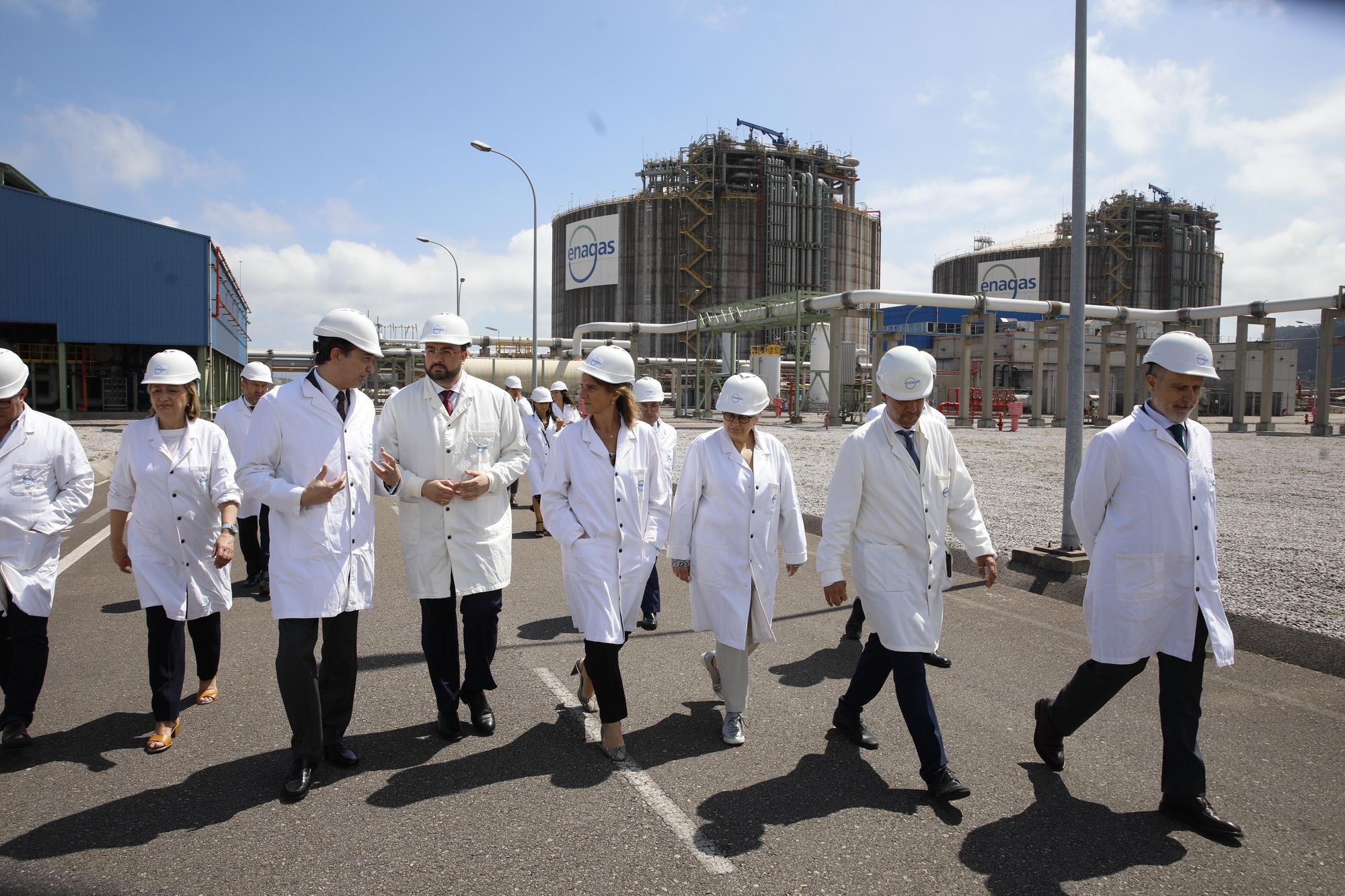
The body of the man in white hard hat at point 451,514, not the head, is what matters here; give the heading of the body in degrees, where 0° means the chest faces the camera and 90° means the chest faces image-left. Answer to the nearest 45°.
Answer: approximately 0°

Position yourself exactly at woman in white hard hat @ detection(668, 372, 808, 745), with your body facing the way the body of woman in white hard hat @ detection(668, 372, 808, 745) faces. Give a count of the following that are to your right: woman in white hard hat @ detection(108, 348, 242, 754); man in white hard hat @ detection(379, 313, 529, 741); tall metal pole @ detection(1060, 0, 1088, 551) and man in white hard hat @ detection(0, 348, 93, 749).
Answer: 3

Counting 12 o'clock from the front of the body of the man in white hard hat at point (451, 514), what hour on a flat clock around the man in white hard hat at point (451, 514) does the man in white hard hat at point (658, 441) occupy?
the man in white hard hat at point (658, 441) is roughly at 7 o'clock from the man in white hard hat at point (451, 514).

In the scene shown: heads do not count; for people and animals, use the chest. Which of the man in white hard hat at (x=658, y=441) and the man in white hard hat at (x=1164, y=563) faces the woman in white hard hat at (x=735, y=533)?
the man in white hard hat at (x=658, y=441)

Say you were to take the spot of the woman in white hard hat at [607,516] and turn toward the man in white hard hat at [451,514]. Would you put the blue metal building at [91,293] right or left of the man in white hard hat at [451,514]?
right

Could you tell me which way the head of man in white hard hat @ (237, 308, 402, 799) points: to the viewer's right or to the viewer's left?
to the viewer's right

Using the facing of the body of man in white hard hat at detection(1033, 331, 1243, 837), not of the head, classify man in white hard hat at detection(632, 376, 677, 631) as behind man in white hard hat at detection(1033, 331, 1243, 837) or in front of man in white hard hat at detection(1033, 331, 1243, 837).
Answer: behind

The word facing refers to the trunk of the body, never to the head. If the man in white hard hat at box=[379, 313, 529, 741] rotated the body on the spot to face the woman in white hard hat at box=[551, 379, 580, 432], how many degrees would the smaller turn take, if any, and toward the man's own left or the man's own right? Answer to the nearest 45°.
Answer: approximately 180°

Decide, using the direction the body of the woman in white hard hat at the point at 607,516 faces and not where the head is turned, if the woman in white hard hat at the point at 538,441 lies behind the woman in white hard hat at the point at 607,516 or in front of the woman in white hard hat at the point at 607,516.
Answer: behind
